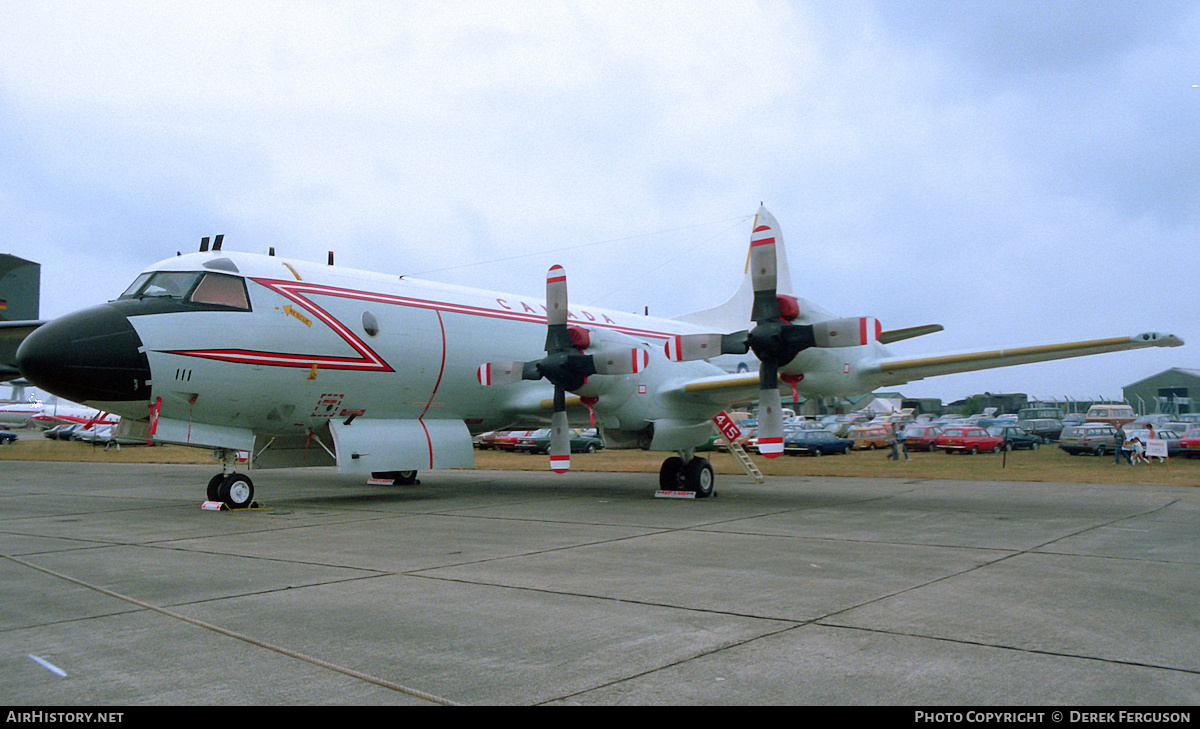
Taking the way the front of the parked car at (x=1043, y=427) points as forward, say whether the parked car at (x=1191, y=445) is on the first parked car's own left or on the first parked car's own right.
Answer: on the first parked car's own left

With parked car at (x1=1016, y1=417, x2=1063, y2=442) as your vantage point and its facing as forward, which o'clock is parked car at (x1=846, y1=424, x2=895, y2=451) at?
parked car at (x1=846, y1=424, x2=895, y2=451) is roughly at 12 o'clock from parked car at (x1=1016, y1=417, x2=1063, y2=442).

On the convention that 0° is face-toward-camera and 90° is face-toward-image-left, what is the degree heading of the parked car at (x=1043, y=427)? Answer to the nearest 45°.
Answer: approximately 45°

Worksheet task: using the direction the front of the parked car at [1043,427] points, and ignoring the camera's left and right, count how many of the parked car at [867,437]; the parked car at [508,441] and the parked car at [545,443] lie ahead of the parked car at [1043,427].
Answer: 3
